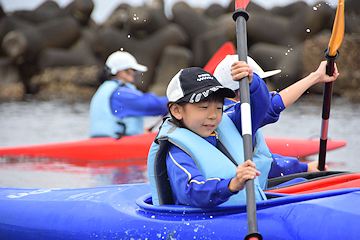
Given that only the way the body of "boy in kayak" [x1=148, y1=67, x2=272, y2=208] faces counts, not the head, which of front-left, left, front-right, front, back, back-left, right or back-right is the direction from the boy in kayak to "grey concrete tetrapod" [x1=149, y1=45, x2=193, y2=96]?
back-left

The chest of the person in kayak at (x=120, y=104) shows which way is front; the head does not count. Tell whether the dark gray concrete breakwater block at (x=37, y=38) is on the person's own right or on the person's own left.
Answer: on the person's own left

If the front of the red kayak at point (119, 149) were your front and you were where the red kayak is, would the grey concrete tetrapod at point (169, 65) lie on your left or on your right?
on your left

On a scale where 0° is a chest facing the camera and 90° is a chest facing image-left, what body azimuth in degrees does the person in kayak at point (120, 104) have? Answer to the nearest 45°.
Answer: approximately 270°

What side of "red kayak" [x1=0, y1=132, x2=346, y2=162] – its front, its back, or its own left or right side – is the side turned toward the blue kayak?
right

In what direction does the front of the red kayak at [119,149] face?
to the viewer's right

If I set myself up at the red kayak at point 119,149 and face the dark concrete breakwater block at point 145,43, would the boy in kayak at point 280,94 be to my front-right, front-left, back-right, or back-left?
back-right
